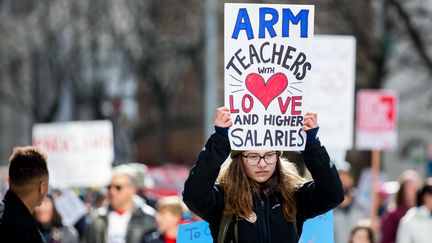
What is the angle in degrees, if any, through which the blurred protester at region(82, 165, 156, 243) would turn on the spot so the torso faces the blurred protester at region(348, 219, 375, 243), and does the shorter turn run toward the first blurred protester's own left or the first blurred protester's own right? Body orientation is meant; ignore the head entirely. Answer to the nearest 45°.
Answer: approximately 135° to the first blurred protester's own left

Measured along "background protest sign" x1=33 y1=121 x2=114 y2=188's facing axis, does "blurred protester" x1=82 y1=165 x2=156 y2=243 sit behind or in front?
in front

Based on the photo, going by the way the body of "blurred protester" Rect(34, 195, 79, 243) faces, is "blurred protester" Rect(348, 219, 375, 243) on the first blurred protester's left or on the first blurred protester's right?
on the first blurred protester's left

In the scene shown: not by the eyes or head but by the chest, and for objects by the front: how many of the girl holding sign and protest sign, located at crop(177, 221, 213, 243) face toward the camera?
2

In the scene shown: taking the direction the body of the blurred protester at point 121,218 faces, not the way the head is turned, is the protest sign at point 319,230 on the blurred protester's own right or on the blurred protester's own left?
on the blurred protester's own left

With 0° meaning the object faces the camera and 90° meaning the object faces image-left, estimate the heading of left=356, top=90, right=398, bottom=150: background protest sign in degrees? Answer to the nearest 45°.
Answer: approximately 0°

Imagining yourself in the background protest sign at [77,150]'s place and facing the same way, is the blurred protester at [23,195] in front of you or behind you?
in front

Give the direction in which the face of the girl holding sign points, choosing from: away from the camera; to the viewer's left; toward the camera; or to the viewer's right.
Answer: toward the camera

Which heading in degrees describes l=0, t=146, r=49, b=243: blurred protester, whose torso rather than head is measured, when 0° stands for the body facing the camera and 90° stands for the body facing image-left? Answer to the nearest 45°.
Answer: approximately 225°

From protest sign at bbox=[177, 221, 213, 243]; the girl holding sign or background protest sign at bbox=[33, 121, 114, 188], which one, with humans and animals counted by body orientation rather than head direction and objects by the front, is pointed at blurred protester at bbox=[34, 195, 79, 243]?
the background protest sign

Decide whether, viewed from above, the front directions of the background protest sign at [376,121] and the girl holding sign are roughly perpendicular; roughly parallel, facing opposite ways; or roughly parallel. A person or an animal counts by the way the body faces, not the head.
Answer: roughly parallel

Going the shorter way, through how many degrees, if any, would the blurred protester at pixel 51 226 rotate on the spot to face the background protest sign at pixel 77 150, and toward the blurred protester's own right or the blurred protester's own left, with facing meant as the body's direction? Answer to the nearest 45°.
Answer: approximately 135° to the blurred protester's own right

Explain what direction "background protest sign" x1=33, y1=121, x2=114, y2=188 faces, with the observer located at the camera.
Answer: facing the viewer
